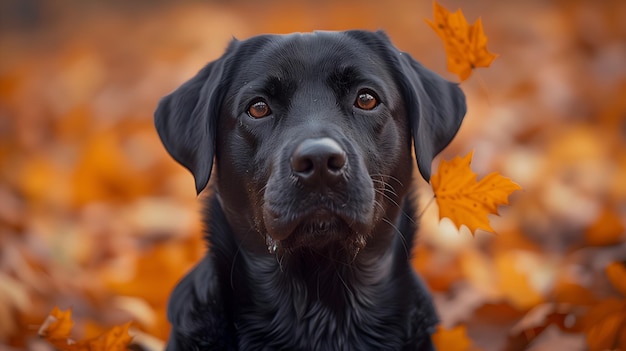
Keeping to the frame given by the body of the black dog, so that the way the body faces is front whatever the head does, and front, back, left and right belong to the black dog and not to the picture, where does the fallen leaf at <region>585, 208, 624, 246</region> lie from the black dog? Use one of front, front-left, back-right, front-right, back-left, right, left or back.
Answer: back-left

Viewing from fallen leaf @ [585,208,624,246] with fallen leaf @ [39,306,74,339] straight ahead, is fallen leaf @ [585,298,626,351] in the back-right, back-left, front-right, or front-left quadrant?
front-left

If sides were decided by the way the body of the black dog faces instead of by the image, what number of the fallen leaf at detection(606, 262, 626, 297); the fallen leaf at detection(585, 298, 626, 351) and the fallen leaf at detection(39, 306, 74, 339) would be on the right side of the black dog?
1

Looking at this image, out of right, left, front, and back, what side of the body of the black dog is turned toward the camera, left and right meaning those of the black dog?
front

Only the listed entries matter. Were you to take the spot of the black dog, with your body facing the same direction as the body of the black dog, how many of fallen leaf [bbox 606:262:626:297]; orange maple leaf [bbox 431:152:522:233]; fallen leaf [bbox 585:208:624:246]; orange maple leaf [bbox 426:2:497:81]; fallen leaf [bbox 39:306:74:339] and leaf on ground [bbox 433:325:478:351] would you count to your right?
1

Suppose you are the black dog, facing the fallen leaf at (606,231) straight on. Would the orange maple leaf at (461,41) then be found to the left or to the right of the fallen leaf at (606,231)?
right

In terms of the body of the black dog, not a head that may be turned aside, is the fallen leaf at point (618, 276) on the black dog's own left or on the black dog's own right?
on the black dog's own left

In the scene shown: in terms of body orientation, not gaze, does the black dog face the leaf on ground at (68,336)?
no

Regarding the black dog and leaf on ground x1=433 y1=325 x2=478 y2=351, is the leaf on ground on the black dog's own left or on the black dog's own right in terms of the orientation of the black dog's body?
on the black dog's own left

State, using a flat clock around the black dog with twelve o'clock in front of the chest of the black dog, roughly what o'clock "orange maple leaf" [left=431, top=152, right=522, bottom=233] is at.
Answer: The orange maple leaf is roughly at 9 o'clock from the black dog.

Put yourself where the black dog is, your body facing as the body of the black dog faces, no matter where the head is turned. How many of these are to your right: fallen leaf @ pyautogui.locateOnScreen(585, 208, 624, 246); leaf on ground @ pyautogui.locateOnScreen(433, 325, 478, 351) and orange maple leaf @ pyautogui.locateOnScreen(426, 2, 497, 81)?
0

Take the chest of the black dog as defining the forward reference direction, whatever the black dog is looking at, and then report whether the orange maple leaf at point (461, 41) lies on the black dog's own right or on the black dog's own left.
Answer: on the black dog's own left

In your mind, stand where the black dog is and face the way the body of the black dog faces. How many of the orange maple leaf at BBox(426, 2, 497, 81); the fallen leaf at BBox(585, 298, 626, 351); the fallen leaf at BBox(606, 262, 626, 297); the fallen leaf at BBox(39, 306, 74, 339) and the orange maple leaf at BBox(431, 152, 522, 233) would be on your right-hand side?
1
